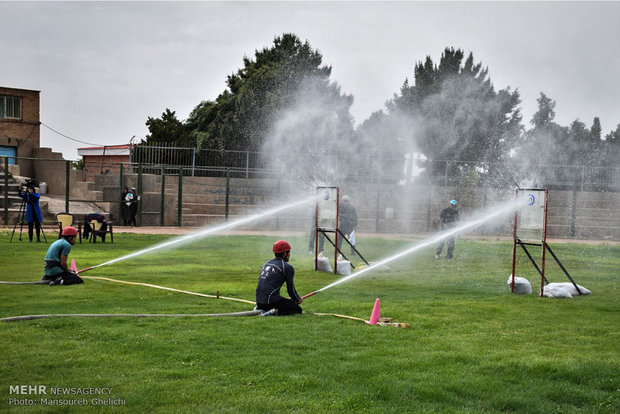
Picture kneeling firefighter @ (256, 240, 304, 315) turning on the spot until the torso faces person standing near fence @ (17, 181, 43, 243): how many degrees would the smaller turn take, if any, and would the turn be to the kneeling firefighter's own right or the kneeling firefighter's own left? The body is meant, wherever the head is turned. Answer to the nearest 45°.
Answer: approximately 90° to the kneeling firefighter's own left

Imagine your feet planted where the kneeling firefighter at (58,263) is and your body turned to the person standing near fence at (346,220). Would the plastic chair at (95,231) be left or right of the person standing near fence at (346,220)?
left

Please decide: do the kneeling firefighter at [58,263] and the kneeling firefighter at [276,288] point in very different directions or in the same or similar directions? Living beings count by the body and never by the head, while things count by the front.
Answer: same or similar directions

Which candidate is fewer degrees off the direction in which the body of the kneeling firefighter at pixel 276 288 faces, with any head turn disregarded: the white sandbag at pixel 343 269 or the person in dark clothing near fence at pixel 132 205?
the white sandbag

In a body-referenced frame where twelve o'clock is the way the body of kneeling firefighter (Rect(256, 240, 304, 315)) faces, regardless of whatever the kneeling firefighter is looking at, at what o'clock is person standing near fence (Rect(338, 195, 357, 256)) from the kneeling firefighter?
The person standing near fence is roughly at 11 o'clock from the kneeling firefighter.

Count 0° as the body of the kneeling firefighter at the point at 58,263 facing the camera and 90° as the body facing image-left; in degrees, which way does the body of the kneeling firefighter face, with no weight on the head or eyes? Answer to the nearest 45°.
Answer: approximately 270°

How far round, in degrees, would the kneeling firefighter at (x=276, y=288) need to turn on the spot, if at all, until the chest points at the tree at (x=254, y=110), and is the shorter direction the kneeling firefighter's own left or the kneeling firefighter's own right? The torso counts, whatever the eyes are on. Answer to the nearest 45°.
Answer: approximately 45° to the kneeling firefighter's own left

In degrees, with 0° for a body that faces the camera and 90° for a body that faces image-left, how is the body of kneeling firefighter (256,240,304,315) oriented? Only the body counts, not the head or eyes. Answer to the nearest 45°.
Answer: approximately 225°

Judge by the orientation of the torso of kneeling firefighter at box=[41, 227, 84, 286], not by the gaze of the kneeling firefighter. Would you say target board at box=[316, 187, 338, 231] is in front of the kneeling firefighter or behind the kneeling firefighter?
in front

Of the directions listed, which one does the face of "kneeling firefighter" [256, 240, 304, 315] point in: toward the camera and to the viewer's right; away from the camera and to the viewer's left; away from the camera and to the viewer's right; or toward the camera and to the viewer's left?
away from the camera and to the viewer's right

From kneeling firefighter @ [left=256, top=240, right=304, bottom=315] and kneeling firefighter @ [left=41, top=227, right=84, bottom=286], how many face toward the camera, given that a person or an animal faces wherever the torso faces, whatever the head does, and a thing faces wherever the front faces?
0

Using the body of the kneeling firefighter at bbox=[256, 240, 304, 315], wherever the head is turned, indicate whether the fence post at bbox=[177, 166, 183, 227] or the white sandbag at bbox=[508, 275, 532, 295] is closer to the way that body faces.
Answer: the white sandbag

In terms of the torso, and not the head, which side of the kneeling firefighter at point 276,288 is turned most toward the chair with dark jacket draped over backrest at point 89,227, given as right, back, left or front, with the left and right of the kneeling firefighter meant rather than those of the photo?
left

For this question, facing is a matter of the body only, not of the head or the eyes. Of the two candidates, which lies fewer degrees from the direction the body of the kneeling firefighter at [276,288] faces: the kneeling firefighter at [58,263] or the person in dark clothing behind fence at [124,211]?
the person in dark clothing behind fence
